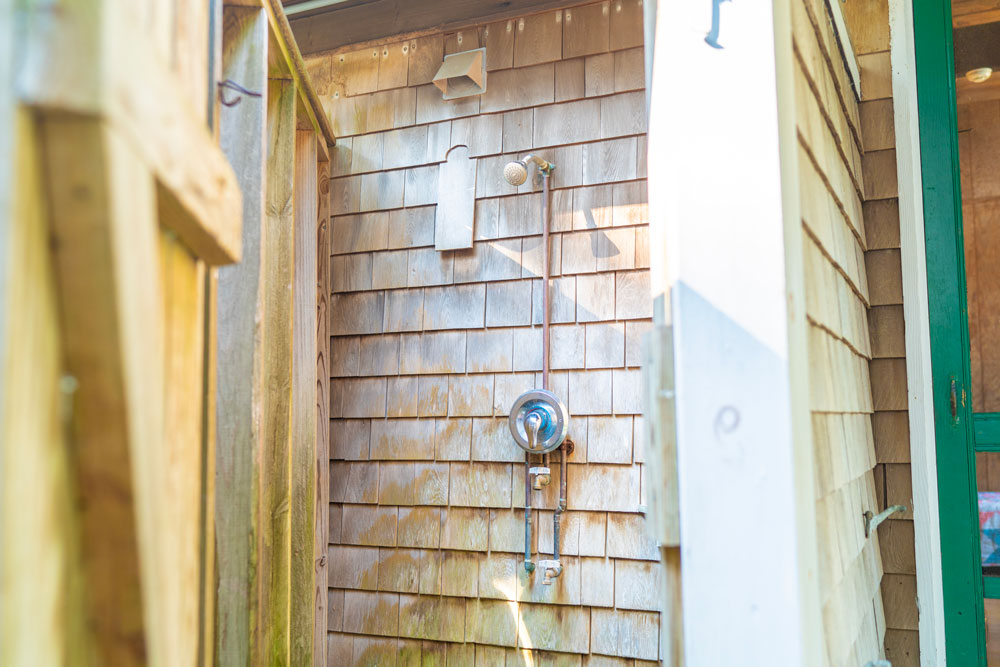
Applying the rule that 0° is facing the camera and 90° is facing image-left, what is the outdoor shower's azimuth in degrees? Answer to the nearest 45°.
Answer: approximately 45°

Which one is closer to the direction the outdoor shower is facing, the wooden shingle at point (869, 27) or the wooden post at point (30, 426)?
the wooden post

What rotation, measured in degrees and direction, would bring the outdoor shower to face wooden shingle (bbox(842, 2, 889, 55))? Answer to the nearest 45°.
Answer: approximately 90° to its left

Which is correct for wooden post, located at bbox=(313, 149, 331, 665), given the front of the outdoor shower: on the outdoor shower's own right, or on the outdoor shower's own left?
on the outdoor shower's own right

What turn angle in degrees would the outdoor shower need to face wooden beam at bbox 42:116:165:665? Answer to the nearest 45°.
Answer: approximately 45° to its left

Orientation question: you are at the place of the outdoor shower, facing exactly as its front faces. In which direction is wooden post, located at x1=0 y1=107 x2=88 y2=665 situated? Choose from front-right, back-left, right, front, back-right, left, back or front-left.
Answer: front-left

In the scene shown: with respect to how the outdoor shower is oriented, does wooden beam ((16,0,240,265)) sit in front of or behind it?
in front

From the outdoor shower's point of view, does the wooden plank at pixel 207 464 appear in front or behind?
in front

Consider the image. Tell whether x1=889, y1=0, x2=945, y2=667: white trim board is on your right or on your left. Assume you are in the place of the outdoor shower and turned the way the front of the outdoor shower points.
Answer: on your left
